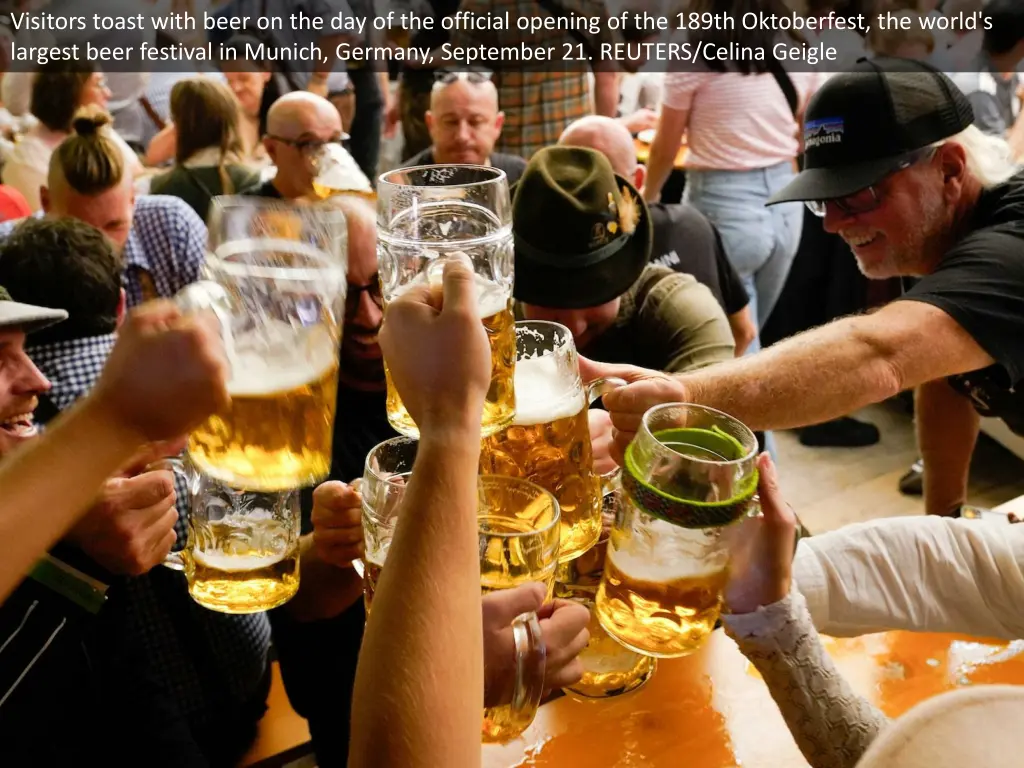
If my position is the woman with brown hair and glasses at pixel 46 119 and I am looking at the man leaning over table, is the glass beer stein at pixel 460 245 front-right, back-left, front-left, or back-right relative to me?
front-right

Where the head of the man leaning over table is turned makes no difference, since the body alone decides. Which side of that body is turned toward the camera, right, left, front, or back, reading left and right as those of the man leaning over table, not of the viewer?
left

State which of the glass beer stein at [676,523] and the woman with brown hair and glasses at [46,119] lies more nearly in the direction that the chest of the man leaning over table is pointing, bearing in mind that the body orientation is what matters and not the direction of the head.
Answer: the woman with brown hair and glasses

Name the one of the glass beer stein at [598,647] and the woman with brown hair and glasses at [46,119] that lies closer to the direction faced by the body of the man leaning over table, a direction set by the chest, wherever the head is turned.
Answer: the woman with brown hair and glasses

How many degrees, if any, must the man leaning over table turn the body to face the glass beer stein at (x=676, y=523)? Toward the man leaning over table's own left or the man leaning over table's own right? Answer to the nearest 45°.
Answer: approximately 90° to the man leaning over table's own left

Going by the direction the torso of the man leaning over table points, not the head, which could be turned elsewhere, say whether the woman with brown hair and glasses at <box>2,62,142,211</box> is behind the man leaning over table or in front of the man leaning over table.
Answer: in front

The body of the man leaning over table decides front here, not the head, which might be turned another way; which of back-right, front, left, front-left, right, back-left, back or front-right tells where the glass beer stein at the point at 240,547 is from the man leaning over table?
front-left
